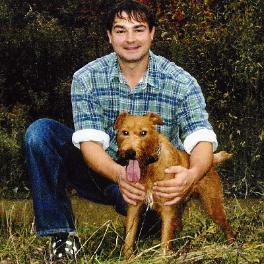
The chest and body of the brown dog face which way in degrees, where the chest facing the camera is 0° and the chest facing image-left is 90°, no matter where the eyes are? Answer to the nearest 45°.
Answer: approximately 45°
